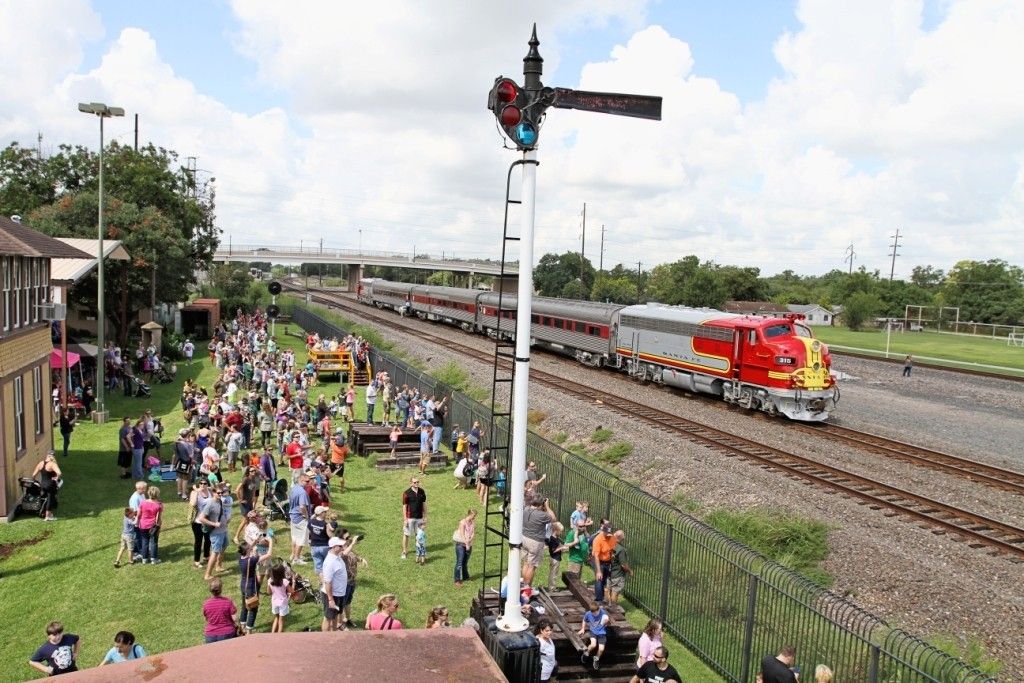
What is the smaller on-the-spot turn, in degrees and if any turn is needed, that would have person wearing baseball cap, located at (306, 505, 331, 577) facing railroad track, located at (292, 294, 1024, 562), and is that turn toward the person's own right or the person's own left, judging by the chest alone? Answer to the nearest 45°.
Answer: approximately 45° to the person's own right

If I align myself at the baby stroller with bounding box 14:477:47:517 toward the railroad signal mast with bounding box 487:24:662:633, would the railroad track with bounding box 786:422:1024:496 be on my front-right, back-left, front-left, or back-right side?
front-left

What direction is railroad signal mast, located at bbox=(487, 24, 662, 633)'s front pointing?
toward the camera

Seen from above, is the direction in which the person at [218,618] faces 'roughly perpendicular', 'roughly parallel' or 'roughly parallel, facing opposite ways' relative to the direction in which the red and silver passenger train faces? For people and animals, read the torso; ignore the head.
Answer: roughly parallel, facing opposite ways

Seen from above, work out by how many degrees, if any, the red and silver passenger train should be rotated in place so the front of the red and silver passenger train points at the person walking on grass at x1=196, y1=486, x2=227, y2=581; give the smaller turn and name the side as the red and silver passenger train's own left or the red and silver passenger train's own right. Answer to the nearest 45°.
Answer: approximately 90° to the red and silver passenger train's own right

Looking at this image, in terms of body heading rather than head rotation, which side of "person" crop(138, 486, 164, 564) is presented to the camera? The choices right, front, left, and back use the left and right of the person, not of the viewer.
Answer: back

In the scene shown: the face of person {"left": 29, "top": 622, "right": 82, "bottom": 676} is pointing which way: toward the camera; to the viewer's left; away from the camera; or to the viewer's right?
toward the camera

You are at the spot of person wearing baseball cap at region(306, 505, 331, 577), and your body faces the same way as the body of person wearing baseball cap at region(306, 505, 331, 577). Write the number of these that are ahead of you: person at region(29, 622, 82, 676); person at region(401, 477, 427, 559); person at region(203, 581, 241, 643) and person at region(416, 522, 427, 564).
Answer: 2

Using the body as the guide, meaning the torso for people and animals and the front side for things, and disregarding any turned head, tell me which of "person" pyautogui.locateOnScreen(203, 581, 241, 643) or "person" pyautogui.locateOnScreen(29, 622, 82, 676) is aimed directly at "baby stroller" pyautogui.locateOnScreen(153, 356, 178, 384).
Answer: "person" pyautogui.locateOnScreen(203, 581, 241, 643)

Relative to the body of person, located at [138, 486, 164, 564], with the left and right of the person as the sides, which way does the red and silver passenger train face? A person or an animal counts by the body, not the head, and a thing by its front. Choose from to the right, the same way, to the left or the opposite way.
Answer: the opposite way

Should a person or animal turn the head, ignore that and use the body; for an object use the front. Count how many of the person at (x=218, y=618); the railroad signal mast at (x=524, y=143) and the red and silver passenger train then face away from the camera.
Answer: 1

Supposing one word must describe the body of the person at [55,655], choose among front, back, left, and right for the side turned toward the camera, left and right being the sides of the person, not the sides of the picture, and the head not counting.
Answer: front

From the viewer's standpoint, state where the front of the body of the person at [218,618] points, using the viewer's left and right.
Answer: facing away from the viewer
